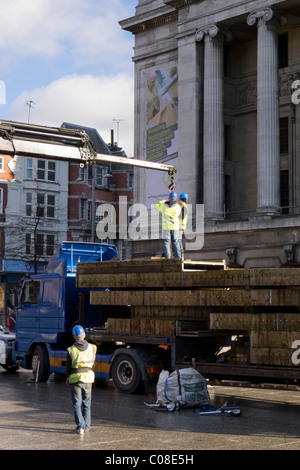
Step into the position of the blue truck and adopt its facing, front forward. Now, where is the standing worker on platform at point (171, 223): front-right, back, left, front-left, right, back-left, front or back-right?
back

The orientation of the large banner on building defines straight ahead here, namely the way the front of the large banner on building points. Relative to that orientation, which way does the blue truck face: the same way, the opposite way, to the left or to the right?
to the right

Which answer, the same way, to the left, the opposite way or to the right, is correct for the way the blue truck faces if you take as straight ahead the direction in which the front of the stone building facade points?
to the right

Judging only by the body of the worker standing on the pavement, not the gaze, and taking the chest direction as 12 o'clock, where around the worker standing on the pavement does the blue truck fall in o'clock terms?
The blue truck is roughly at 12 o'clock from the worker standing on the pavement.

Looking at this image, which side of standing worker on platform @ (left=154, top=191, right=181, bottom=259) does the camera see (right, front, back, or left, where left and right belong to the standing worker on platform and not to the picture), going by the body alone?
back

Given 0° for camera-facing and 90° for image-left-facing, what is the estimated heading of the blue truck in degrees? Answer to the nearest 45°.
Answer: approximately 135°

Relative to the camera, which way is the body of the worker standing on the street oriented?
away from the camera

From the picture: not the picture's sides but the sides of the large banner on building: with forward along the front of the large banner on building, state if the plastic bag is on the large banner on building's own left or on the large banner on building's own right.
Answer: on the large banner on building's own left

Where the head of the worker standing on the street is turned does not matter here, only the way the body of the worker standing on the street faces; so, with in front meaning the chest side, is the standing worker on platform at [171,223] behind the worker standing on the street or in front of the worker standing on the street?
in front
